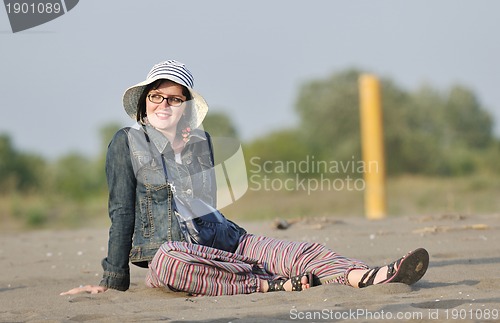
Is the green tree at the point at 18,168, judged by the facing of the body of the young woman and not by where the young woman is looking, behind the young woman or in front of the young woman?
behind

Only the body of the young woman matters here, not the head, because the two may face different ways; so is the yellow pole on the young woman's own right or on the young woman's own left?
on the young woman's own left

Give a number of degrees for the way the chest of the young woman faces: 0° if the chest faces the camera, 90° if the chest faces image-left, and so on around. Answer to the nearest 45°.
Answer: approximately 315°
